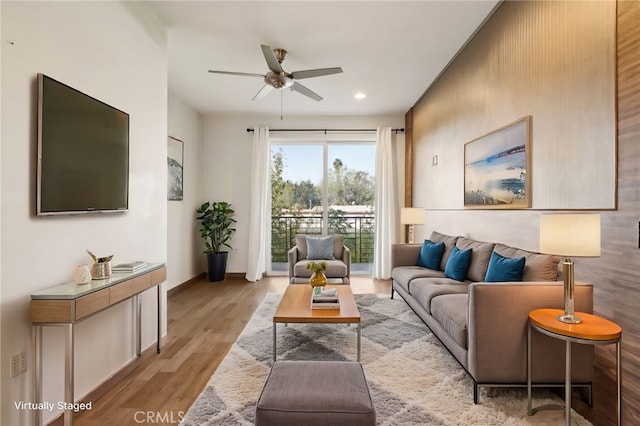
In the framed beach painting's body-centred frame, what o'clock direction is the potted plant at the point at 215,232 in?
The potted plant is roughly at 2 o'clock from the framed beach painting.

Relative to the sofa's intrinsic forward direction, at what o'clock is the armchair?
The armchair is roughly at 3 o'clock from the sofa.

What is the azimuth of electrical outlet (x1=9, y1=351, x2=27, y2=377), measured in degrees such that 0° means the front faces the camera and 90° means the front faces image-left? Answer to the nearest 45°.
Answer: approximately 315°

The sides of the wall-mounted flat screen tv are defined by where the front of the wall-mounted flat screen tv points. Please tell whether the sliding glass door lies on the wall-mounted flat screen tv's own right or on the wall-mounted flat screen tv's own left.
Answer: on the wall-mounted flat screen tv's own left

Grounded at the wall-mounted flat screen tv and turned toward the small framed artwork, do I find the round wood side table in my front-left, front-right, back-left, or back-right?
back-right

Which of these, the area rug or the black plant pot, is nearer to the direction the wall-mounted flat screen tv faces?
the area rug

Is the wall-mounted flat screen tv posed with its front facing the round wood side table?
yes

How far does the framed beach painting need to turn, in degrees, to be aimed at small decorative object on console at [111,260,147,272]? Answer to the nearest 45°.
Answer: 0° — it already faces it

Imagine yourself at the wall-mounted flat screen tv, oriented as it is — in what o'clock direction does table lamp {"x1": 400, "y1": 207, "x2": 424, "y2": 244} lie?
The table lamp is roughly at 10 o'clock from the wall-mounted flat screen tv.
